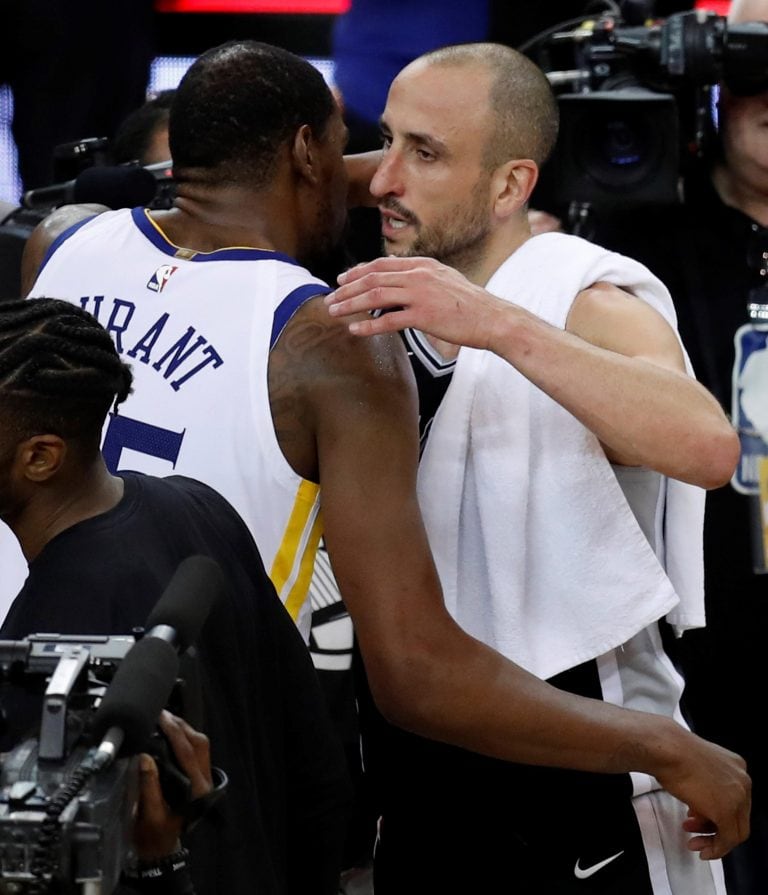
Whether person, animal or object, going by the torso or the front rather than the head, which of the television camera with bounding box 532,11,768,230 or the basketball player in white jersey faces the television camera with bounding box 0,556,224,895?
the television camera with bounding box 532,11,768,230

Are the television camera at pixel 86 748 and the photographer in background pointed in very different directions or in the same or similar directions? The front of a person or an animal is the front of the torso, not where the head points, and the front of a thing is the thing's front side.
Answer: very different directions

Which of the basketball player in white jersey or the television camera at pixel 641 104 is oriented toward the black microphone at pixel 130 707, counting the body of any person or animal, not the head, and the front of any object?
the television camera

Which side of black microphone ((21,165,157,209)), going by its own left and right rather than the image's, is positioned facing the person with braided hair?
right

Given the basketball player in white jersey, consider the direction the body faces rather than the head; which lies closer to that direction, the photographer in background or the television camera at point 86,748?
the photographer in background

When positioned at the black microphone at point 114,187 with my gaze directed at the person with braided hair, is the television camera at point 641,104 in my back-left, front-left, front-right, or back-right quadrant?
back-left

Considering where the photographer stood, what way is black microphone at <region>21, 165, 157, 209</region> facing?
facing to the right of the viewer

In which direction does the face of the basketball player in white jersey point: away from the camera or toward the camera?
away from the camera

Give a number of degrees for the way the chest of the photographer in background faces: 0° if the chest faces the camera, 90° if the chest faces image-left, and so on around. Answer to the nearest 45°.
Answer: approximately 0°

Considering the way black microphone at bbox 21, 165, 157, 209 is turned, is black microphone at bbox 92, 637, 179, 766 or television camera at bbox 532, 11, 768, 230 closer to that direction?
the television camera
